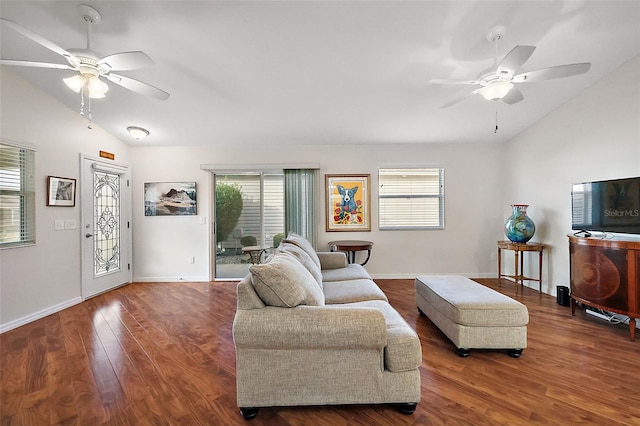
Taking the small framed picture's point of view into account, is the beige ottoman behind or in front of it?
in front

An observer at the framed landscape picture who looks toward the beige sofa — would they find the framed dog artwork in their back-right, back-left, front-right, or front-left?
front-left

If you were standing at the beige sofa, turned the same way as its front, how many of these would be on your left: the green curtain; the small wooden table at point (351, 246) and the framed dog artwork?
3

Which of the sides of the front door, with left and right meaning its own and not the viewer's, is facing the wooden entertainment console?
front

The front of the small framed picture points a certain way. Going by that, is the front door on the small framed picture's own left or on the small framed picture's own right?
on the small framed picture's own left

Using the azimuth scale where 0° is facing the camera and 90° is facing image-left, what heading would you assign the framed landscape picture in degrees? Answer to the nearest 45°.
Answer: approximately 0°

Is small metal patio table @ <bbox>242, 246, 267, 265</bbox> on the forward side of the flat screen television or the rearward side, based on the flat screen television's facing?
on the forward side

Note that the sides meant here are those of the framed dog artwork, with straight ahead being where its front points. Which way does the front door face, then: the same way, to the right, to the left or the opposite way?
to the left

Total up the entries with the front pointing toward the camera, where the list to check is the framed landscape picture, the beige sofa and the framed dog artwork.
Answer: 2

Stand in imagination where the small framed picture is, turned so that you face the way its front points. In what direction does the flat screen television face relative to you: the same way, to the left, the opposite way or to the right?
the opposite way

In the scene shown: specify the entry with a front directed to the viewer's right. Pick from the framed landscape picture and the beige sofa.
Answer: the beige sofa

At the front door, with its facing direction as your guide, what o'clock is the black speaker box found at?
The black speaker box is roughly at 12 o'clock from the front door.

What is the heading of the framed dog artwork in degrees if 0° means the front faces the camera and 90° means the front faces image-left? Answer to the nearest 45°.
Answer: approximately 0°

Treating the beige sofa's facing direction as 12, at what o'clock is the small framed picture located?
The small framed picture is roughly at 7 o'clock from the beige sofa.
